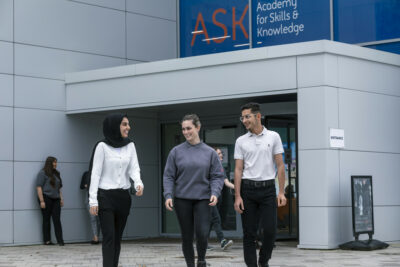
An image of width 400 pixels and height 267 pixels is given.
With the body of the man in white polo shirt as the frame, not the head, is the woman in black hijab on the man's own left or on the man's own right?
on the man's own right

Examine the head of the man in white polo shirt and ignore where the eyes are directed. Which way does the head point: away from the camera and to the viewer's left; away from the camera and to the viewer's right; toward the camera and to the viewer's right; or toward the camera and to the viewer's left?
toward the camera and to the viewer's left

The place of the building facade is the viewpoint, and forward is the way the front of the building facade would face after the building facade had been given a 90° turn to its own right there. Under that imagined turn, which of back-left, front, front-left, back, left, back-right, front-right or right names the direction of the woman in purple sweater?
back-left

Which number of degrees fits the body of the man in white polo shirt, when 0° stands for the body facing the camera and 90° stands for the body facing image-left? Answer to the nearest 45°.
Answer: approximately 0°

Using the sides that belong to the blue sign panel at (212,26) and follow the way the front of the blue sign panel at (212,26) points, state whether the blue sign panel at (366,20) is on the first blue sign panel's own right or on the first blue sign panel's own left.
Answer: on the first blue sign panel's own left

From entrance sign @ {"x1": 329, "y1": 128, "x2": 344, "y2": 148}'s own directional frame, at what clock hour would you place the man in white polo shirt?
The man in white polo shirt is roughly at 2 o'clock from the entrance sign.

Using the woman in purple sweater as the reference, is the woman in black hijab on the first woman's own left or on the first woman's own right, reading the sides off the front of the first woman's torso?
on the first woman's own right

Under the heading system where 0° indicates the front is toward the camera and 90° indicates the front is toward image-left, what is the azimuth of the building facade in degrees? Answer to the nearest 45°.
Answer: approximately 45°

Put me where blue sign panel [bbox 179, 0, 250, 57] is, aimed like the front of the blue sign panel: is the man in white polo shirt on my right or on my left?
on my left

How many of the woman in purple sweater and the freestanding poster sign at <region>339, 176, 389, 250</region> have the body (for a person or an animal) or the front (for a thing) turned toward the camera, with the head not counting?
2

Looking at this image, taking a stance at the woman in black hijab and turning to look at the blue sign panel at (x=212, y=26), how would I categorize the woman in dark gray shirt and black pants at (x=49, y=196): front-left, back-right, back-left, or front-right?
front-left

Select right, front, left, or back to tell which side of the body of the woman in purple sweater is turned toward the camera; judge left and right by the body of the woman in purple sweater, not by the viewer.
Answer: front

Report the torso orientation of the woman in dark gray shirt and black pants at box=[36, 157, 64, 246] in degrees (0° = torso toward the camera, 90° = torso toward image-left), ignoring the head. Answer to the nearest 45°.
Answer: approximately 315°
